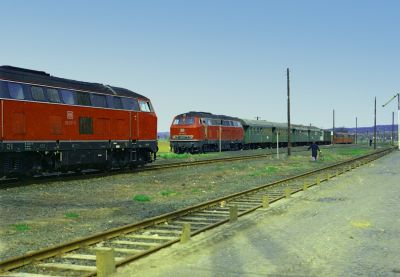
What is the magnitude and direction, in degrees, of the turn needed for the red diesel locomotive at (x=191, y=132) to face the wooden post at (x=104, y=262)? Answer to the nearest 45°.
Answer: approximately 45° to its left

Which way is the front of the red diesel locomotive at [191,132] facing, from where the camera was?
facing the viewer and to the left of the viewer

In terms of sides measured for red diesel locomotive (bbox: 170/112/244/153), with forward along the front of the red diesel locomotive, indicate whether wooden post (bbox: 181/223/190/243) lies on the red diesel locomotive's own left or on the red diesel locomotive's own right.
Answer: on the red diesel locomotive's own left

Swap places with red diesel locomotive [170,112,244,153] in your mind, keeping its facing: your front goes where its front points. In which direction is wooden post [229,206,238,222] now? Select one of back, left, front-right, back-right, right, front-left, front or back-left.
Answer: front-left
